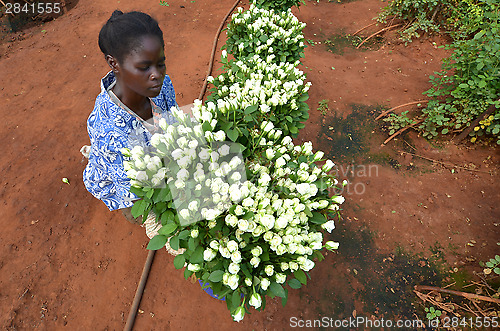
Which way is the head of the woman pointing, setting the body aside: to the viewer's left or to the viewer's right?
to the viewer's right

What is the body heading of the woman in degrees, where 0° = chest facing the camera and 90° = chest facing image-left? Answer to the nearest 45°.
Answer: approximately 315°

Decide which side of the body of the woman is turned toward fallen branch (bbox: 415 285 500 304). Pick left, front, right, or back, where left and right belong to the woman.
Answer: front
